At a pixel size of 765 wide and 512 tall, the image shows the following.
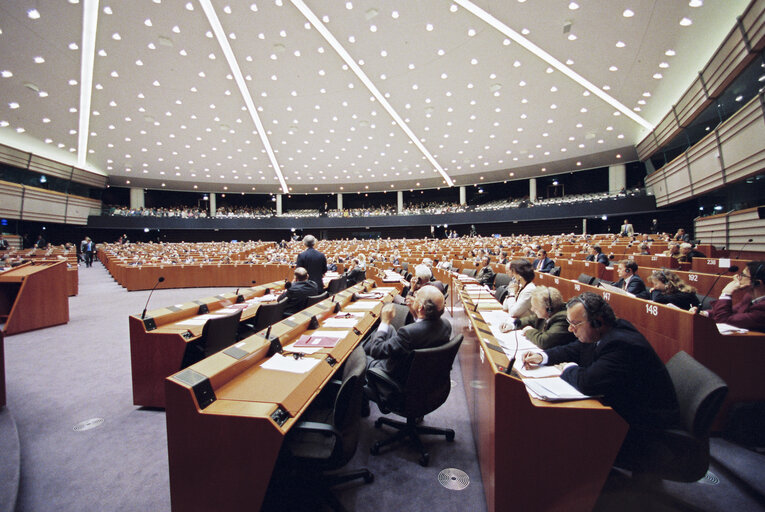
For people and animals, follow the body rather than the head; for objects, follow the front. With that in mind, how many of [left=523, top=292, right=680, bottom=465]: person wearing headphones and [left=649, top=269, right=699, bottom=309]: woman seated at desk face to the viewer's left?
2

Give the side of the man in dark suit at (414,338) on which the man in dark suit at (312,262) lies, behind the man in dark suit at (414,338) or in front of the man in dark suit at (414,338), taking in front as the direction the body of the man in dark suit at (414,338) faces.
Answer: in front

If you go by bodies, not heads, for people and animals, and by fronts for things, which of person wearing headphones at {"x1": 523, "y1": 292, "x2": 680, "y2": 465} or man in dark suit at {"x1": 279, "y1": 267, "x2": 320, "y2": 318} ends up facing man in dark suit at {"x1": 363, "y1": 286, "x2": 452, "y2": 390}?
the person wearing headphones

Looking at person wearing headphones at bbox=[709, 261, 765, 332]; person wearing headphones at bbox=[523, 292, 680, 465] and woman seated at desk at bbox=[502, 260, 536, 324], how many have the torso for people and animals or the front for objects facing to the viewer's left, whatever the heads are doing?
3

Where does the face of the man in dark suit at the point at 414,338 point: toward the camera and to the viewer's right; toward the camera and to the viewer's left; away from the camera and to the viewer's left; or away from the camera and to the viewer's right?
away from the camera and to the viewer's left

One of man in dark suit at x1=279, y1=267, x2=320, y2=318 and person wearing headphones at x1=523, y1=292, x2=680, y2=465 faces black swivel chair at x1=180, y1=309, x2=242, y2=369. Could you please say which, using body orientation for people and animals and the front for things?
the person wearing headphones

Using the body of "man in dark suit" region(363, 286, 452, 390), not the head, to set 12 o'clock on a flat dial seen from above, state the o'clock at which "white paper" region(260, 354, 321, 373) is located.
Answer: The white paper is roughly at 10 o'clock from the man in dark suit.

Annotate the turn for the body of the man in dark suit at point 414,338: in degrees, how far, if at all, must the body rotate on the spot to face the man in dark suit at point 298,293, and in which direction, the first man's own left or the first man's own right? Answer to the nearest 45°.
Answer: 0° — they already face them

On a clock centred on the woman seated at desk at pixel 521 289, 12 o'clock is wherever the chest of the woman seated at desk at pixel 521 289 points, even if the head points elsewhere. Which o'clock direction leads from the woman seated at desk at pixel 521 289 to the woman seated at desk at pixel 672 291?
the woman seated at desk at pixel 672 291 is roughly at 5 o'clock from the woman seated at desk at pixel 521 289.

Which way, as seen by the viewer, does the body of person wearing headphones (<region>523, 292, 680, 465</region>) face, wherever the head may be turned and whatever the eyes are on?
to the viewer's left

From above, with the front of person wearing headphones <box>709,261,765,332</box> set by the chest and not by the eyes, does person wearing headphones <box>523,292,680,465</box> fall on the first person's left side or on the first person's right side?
on the first person's left side

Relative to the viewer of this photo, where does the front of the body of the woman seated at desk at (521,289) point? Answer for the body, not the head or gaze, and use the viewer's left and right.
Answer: facing to the left of the viewer

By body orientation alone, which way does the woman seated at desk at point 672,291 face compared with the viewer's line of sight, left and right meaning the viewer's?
facing to the left of the viewer
